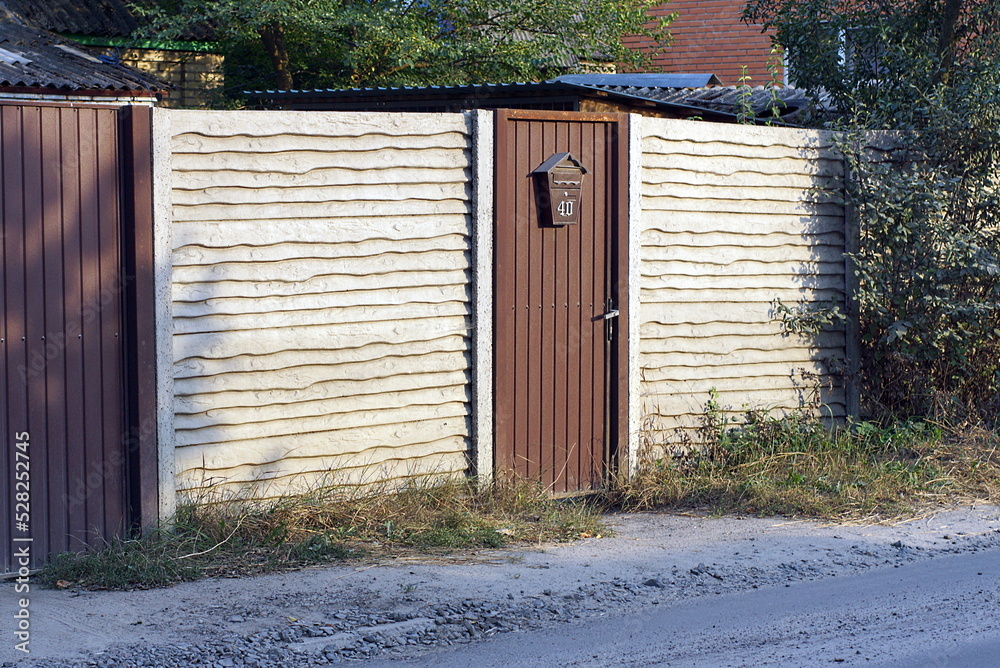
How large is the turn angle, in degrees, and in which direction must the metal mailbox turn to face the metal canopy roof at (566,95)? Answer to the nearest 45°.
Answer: approximately 135° to its left

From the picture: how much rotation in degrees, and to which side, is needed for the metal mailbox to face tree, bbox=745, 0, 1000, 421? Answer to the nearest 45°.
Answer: approximately 90° to its left

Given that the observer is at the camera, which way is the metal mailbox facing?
facing the viewer and to the right of the viewer

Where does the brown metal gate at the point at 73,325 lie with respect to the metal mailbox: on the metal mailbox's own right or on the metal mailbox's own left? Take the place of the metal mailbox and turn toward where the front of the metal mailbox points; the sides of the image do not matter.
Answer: on the metal mailbox's own right

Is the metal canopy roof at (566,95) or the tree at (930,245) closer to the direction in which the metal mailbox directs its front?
the tree
